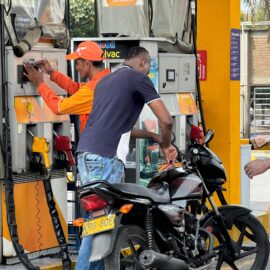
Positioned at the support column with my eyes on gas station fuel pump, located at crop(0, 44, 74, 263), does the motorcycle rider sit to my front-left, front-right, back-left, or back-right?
front-left

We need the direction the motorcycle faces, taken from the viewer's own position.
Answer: facing away from the viewer and to the right of the viewer

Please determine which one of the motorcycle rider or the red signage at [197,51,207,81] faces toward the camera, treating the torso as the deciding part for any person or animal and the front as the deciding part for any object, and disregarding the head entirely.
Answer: the red signage

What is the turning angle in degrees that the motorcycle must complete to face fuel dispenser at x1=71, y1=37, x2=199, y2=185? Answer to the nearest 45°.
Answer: approximately 45° to its left

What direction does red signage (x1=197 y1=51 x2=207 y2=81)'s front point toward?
toward the camera

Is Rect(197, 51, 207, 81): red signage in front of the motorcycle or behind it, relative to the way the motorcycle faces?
in front

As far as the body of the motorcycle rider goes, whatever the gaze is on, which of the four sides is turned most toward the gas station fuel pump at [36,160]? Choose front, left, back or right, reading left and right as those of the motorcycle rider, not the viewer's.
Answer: left

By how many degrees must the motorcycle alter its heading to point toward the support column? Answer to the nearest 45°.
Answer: approximately 45° to its left

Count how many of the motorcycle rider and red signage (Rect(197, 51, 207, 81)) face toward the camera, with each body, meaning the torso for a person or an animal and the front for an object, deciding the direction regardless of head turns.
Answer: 1

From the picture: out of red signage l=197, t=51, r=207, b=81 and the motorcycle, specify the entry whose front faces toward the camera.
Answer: the red signage

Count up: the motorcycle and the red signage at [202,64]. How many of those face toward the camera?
1
